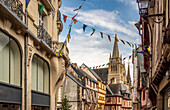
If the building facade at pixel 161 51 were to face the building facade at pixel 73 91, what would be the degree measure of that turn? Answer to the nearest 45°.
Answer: approximately 90° to its right

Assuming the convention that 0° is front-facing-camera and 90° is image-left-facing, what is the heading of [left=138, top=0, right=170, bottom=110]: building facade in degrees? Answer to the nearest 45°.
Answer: approximately 90°
